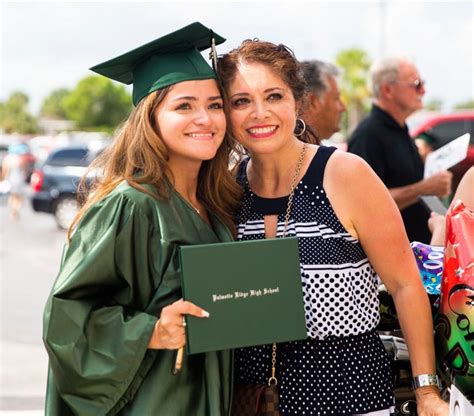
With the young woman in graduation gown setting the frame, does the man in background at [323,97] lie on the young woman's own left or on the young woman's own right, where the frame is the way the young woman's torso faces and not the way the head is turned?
on the young woman's own left

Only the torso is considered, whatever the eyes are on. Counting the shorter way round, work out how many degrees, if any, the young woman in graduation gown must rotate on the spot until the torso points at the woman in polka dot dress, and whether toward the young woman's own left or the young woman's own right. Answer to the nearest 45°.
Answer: approximately 45° to the young woman's own left

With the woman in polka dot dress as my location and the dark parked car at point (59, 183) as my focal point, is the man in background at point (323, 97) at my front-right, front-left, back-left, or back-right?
front-right

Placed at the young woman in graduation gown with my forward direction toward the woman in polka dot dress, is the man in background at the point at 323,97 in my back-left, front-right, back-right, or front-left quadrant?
front-left

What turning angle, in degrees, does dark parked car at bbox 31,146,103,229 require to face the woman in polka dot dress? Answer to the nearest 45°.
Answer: approximately 90° to its right

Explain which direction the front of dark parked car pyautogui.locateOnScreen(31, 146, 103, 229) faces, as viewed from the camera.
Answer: facing to the right of the viewer

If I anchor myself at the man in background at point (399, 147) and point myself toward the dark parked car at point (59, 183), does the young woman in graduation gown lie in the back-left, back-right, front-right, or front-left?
back-left
